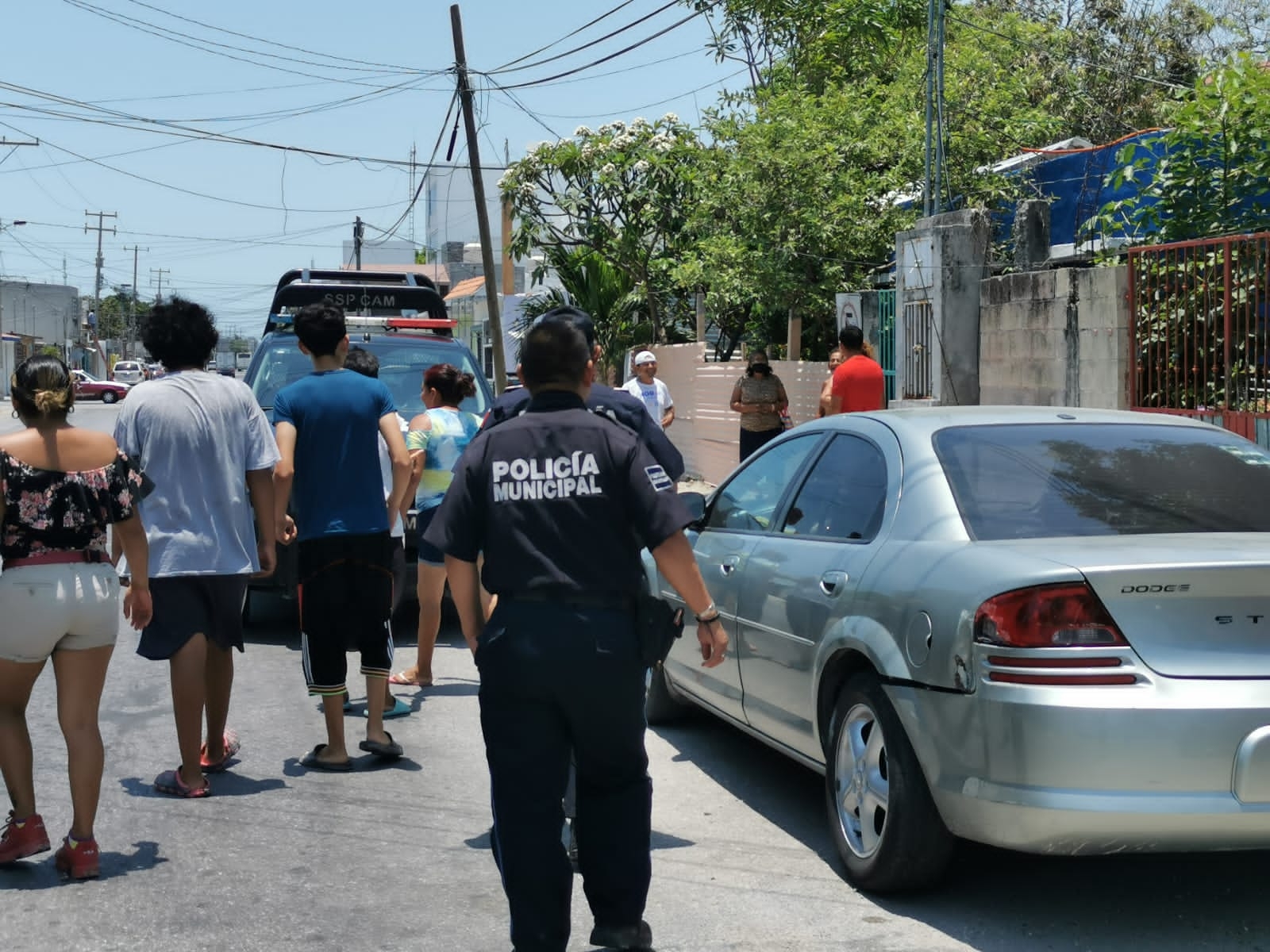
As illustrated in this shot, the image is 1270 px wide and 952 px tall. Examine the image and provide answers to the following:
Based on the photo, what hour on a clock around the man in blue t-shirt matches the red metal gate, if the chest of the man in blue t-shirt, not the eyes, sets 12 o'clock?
The red metal gate is roughly at 2 o'clock from the man in blue t-shirt.

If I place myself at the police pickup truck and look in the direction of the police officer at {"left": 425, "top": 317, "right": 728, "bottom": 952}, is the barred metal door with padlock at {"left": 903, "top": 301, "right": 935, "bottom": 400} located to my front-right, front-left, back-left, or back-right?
back-left

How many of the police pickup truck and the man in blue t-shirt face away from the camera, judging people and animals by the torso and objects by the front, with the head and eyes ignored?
1

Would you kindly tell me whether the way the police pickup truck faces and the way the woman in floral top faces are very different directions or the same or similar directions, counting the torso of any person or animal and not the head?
very different directions

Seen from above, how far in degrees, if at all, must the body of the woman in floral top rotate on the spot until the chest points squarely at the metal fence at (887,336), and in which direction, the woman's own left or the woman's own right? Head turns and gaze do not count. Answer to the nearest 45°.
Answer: approximately 45° to the woman's own right

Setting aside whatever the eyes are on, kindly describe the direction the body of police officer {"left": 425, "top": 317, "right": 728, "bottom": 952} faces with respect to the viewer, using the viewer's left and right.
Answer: facing away from the viewer

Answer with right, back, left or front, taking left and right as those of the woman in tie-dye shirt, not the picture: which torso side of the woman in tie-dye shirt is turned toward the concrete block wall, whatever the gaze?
right

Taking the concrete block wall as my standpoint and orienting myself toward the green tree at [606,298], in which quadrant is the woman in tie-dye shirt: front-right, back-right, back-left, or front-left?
back-left

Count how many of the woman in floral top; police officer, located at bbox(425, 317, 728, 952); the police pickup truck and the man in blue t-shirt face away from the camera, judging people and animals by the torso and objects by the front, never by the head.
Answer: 3

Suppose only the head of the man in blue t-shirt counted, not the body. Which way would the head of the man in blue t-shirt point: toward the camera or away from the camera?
away from the camera

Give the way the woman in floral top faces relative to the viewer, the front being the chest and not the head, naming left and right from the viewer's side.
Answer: facing away from the viewer

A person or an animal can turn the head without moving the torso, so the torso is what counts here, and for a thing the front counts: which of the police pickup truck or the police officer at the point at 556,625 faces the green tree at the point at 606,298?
the police officer

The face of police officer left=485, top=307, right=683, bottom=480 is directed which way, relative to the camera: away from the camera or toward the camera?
away from the camera
